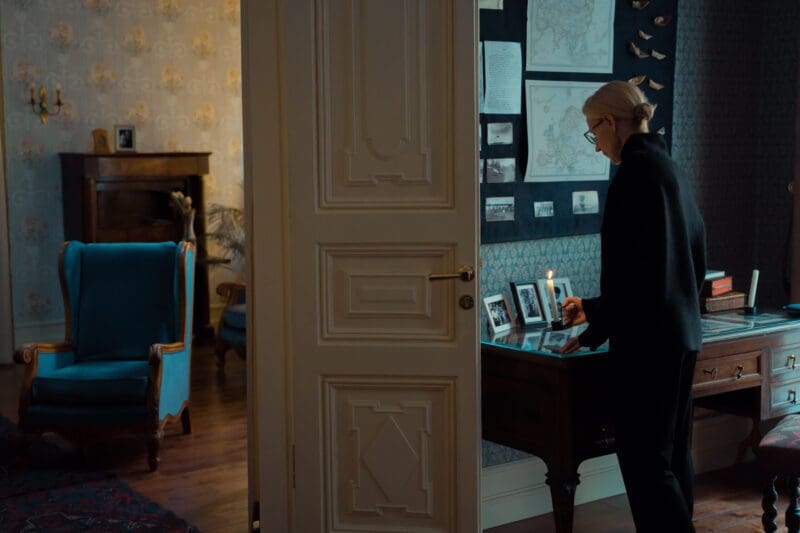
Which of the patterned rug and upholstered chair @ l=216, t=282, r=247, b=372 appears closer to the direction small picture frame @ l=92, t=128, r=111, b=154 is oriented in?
the patterned rug

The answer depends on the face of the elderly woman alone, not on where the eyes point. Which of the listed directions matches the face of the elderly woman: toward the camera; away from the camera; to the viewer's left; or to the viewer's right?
to the viewer's left

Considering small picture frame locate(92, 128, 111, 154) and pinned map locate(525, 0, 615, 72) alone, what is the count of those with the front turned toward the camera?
2

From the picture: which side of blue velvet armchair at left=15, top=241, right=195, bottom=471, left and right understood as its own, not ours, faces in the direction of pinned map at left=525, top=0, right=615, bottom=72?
left
